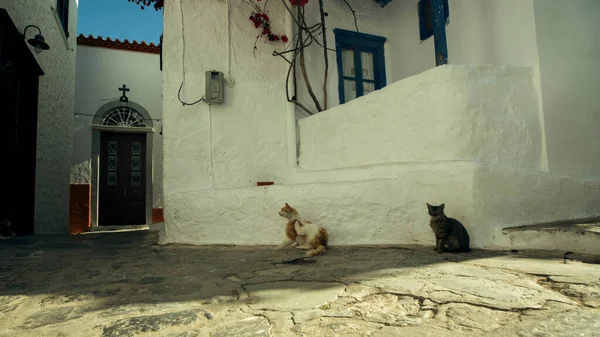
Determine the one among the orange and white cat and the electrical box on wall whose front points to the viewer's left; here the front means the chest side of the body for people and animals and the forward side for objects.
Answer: the orange and white cat

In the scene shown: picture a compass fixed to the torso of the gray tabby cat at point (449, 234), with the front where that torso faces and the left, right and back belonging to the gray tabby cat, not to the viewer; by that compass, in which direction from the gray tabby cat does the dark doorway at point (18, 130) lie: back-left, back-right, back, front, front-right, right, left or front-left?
front-right

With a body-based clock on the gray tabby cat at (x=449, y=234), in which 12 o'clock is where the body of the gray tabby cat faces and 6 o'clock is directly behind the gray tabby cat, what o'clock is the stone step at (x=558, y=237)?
The stone step is roughly at 7 o'clock from the gray tabby cat.

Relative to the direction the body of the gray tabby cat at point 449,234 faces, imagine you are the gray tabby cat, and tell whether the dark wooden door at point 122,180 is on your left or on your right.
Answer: on your right

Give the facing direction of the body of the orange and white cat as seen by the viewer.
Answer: to the viewer's left

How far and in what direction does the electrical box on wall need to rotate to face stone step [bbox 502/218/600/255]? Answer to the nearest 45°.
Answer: approximately 45° to its left

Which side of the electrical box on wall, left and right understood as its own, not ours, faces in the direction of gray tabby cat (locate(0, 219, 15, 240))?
right

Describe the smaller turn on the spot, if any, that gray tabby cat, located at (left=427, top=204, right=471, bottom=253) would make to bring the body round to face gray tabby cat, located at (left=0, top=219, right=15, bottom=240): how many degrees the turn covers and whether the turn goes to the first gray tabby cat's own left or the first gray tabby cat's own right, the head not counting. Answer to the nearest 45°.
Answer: approximately 45° to the first gray tabby cat's own right

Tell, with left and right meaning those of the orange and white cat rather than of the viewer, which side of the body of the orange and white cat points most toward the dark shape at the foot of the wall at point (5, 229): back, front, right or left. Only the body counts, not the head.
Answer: front

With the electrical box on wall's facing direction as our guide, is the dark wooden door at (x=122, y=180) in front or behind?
behind

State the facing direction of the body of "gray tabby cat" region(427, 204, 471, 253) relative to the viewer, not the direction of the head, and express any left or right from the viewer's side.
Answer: facing the viewer and to the left of the viewer

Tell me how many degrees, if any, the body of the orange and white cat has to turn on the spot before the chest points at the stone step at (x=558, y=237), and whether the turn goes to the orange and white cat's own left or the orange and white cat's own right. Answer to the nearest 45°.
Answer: approximately 180°

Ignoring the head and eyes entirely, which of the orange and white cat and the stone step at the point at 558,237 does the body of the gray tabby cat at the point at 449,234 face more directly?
the orange and white cat

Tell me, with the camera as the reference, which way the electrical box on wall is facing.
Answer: facing the viewer

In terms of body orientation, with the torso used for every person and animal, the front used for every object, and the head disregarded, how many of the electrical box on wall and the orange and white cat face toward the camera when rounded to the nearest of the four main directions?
1

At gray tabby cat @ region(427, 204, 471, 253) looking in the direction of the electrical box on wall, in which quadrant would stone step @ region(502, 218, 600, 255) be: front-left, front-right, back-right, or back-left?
back-right
